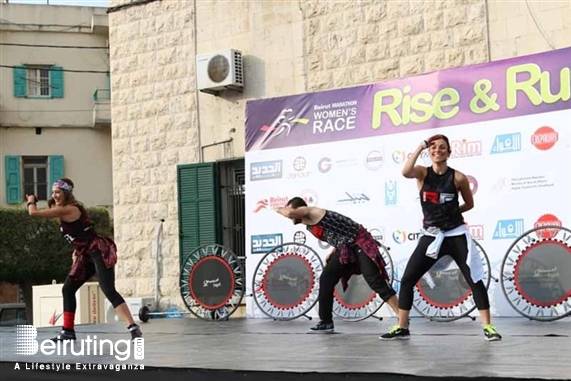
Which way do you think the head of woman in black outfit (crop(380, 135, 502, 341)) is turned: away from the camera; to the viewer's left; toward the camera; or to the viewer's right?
toward the camera

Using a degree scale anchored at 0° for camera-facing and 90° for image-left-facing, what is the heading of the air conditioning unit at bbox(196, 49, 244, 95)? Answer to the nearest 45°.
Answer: approximately 45°

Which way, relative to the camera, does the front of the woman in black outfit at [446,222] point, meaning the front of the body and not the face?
toward the camera

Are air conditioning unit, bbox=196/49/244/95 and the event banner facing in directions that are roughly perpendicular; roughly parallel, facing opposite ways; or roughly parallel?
roughly parallel

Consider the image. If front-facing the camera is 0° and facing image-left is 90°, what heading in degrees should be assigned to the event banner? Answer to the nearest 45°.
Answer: approximately 45°

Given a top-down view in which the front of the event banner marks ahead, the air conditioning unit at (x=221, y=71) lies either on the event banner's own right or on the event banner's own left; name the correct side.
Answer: on the event banner's own right

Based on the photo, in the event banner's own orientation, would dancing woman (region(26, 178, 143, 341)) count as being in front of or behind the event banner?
in front

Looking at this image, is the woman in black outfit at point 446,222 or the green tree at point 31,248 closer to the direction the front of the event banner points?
the woman in black outfit
